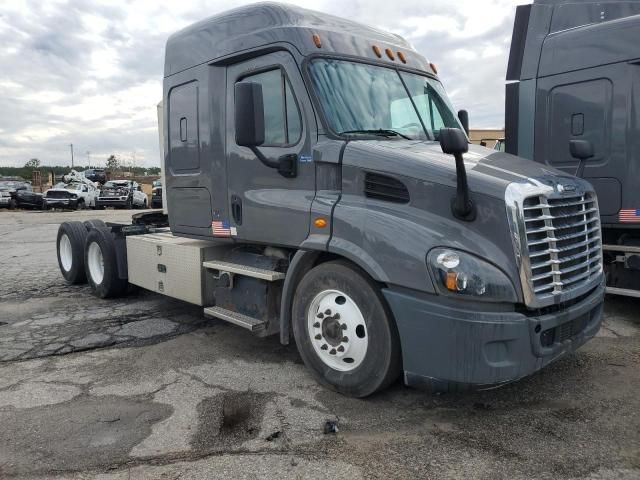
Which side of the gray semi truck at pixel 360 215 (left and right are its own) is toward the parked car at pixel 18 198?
back

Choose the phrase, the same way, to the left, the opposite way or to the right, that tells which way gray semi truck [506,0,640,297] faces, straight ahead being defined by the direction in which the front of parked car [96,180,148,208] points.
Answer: to the left

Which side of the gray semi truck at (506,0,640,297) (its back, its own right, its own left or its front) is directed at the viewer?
right

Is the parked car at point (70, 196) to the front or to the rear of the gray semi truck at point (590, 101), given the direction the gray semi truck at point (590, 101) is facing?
to the rear

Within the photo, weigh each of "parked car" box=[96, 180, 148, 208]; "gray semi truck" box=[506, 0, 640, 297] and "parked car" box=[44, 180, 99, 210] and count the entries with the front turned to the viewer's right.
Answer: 1

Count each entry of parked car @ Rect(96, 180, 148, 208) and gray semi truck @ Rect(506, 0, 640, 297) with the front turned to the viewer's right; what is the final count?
1

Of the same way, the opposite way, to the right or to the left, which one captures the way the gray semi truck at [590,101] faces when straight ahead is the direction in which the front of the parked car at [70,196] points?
to the left

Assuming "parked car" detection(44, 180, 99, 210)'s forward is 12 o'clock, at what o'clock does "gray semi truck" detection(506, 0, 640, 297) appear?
The gray semi truck is roughly at 10 o'clock from the parked car.

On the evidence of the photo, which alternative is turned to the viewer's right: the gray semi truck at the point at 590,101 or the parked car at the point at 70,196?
the gray semi truck

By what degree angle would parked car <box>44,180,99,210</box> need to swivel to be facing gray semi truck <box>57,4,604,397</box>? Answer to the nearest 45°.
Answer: approximately 45° to its left

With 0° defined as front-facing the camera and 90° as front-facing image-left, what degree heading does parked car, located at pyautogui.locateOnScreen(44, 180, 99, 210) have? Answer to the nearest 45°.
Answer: approximately 45°
